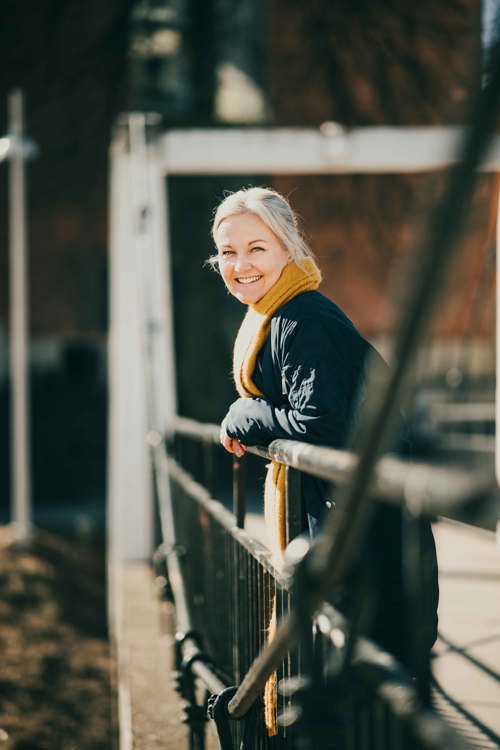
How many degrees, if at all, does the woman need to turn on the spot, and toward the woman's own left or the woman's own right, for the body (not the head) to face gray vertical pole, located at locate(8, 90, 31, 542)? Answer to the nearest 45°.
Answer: approximately 90° to the woman's own right

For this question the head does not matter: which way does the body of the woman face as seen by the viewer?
to the viewer's left
